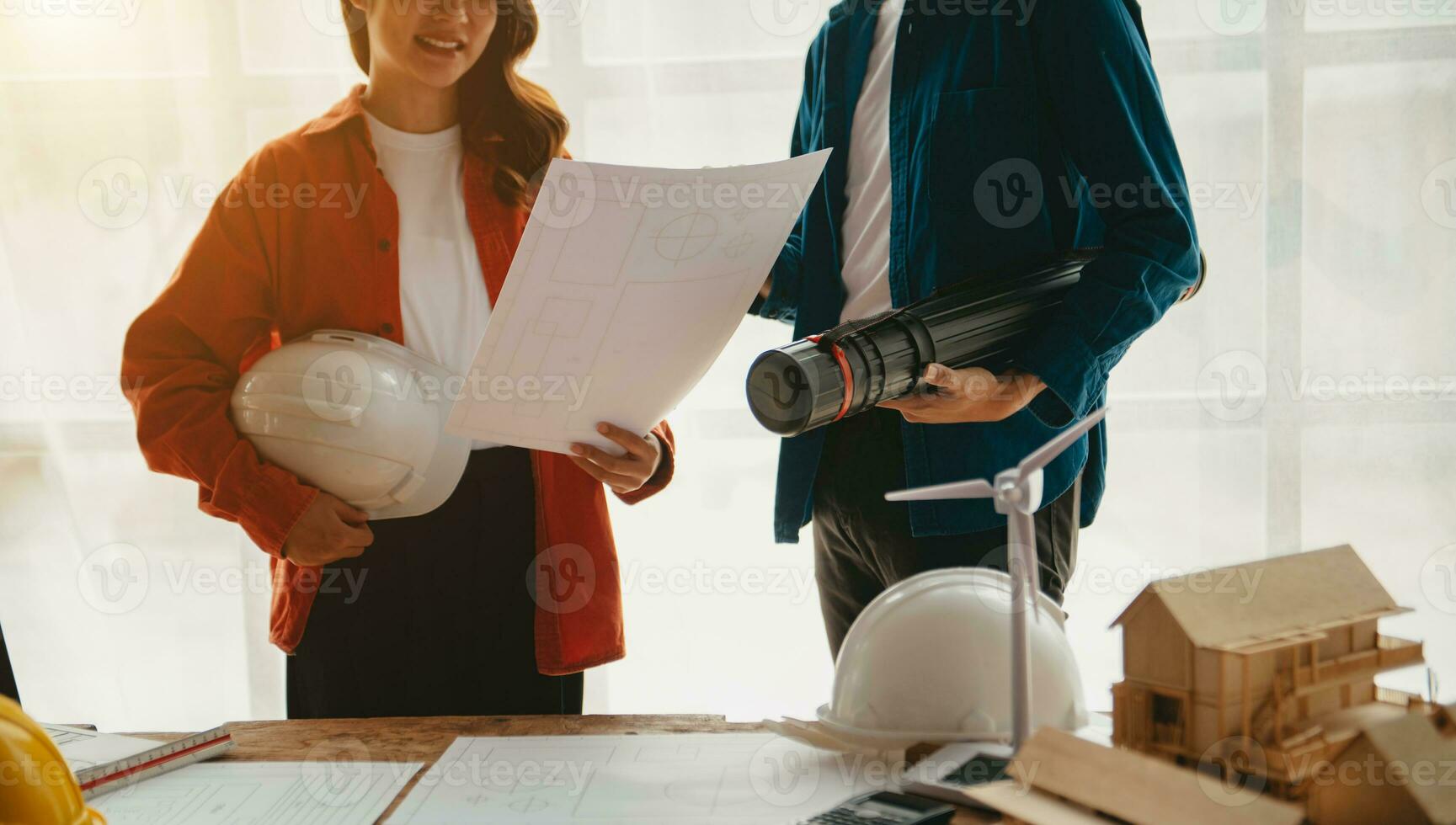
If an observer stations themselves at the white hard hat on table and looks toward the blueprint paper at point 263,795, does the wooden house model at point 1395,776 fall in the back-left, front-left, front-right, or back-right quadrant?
back-left

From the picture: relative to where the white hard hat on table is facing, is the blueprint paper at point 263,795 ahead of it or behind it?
ahead

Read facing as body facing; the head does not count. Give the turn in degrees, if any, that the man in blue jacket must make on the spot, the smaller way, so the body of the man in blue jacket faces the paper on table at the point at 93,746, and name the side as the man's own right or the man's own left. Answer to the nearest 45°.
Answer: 0° — they already face it

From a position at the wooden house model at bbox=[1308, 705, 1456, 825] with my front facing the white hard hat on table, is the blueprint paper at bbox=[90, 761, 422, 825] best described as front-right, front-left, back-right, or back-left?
front-left

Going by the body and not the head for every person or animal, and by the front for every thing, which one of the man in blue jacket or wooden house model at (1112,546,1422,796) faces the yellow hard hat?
the man in blue jacket

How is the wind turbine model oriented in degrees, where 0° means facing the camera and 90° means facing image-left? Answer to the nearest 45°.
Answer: approximately 45°

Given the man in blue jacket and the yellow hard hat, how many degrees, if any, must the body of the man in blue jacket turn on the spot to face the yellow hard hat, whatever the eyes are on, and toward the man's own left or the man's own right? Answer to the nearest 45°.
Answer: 0° — they already face it

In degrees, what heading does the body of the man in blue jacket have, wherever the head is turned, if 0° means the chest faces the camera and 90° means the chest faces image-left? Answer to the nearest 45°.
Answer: approximately 45°

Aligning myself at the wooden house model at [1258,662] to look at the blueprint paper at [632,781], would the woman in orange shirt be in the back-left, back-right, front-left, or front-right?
front-right

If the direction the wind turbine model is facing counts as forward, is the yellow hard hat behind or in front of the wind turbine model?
in front

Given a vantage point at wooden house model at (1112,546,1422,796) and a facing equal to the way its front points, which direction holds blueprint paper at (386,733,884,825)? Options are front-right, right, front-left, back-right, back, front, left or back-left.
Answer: back-right

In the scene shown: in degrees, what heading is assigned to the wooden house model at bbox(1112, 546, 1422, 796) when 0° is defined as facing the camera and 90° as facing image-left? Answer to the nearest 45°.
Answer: approximately 315°
